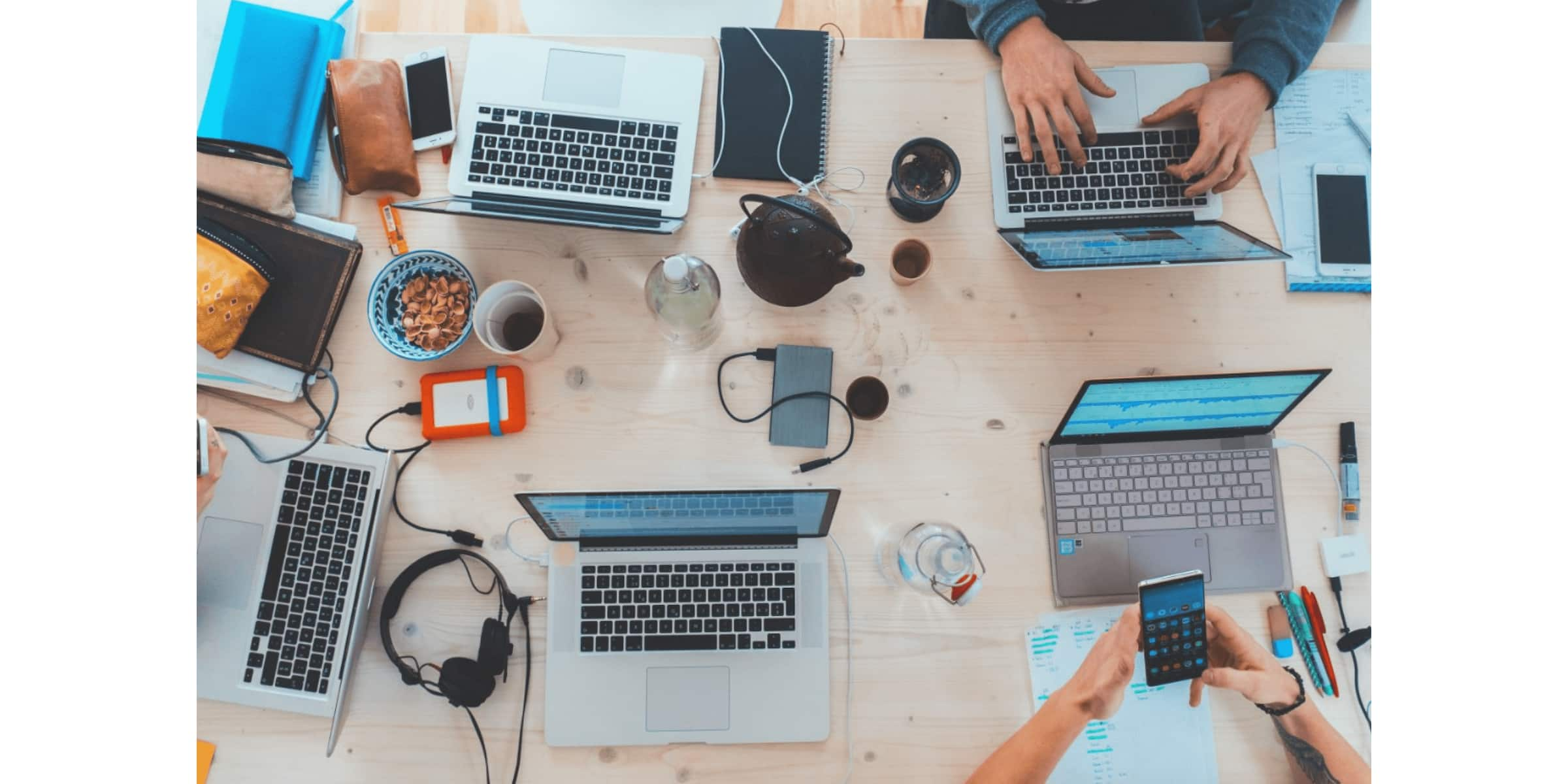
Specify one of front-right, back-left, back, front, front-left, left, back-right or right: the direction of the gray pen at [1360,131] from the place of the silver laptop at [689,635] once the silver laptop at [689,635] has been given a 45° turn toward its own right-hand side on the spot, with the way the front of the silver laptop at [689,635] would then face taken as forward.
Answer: back-left

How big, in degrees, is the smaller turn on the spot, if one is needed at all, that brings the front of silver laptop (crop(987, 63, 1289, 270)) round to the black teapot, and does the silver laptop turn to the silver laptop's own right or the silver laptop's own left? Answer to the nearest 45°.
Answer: approximately 135° to the silver laptop's own left

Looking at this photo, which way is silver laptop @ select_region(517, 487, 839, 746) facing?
toward the camera

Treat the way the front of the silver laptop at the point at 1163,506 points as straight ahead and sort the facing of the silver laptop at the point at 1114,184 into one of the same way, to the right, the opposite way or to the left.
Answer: the opposite way

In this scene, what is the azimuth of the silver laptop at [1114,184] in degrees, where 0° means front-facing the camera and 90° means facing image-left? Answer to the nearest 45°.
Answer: approximately 180°

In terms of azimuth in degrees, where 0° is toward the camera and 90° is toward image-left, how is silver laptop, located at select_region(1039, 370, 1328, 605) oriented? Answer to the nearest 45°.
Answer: approximately 0°

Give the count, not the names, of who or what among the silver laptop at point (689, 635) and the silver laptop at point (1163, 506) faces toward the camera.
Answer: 2

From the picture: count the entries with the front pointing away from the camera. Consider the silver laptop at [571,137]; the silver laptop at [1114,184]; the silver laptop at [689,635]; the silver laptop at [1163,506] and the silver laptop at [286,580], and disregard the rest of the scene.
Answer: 2

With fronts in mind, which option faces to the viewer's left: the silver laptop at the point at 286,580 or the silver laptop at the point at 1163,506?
the silver laptop at the point at 286,580

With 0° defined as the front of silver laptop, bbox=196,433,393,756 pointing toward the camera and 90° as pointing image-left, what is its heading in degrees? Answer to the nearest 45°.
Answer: approximately 90°
